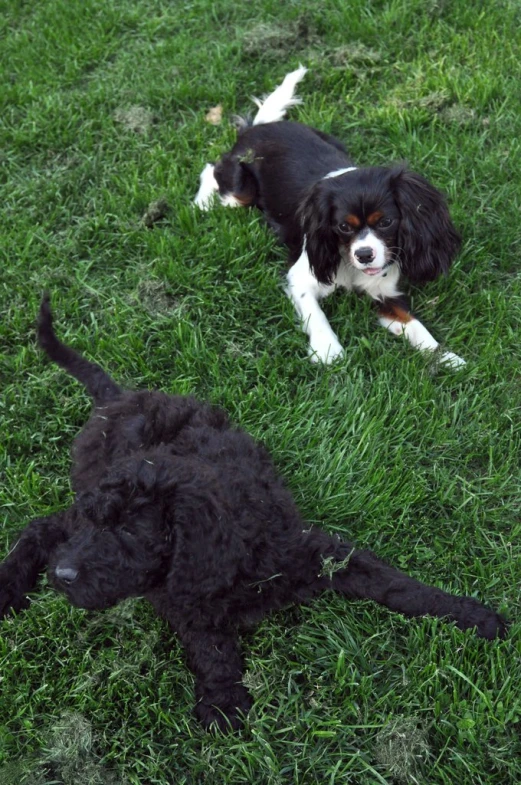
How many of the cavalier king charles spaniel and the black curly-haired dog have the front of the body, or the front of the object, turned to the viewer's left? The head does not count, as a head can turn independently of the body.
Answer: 0

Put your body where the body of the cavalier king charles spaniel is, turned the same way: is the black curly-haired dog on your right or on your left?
on your right

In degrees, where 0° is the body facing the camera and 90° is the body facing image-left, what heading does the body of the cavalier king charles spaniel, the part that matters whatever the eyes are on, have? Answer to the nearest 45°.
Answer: approximately 315°

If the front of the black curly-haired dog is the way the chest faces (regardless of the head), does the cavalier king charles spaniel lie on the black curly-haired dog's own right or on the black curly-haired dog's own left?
on the black curly-haired dog's own left

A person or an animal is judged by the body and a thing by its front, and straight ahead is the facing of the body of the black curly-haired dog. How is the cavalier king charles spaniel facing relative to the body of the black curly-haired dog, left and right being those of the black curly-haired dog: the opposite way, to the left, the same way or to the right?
the same way
